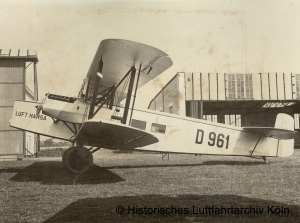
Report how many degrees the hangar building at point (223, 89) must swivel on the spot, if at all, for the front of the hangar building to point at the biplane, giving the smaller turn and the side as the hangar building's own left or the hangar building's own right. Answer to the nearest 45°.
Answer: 0° — it already faces it

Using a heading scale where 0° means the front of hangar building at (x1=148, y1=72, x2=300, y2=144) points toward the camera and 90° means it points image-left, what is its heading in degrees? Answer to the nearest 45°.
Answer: approximately 0°

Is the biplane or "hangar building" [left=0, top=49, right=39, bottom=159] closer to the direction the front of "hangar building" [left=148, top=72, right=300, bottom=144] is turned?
the biplane

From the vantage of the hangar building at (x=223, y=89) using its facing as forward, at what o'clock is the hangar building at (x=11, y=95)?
the hangar building at (x=11, y=95) is roughly at 2 o'clock from the hangar building at (x=223, y=89).
